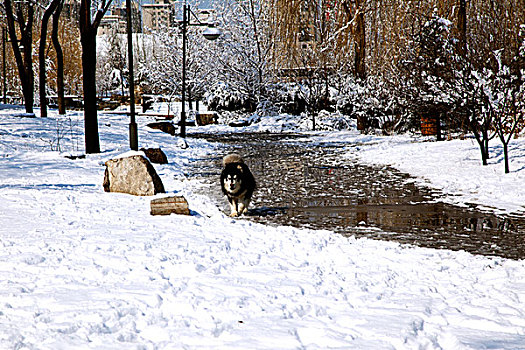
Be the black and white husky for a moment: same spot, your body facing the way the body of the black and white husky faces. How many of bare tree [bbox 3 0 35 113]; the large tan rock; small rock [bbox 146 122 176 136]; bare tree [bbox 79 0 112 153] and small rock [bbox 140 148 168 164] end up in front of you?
0

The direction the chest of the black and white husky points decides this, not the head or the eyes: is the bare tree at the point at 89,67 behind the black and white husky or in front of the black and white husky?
behind

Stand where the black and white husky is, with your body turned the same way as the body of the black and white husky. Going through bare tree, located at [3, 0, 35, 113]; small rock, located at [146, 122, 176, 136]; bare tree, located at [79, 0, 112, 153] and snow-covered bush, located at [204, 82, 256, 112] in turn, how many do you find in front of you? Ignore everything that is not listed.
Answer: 0

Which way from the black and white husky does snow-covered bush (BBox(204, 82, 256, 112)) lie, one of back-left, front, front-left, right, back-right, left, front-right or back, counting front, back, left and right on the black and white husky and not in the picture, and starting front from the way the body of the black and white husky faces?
back

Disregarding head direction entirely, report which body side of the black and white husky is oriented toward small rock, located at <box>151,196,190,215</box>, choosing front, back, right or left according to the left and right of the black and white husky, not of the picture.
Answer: right

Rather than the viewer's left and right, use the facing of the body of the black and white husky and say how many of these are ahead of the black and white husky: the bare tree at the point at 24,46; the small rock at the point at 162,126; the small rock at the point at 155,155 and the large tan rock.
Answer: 0

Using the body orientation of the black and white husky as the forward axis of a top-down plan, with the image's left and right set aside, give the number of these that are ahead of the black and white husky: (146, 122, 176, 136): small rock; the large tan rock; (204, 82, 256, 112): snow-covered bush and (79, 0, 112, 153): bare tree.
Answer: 0

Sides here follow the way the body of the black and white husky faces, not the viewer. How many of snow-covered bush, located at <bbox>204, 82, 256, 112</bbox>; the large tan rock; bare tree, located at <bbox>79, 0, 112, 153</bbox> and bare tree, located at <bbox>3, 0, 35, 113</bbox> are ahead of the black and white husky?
0

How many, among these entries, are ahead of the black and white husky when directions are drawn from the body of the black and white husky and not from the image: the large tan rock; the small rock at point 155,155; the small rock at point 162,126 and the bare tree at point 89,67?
0

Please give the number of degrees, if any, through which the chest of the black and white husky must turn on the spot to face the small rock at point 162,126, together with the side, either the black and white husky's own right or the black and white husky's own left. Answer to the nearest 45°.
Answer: approximately 180°

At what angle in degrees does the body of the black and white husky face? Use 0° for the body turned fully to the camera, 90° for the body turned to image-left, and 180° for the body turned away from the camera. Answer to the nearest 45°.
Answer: approximately 0°

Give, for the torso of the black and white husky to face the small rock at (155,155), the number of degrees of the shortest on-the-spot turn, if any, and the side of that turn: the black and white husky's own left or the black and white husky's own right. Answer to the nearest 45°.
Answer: approximately 180°

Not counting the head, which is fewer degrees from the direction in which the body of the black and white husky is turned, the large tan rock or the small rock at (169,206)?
the small rock

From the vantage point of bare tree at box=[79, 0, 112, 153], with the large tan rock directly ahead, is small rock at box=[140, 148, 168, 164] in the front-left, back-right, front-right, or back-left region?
front-left
